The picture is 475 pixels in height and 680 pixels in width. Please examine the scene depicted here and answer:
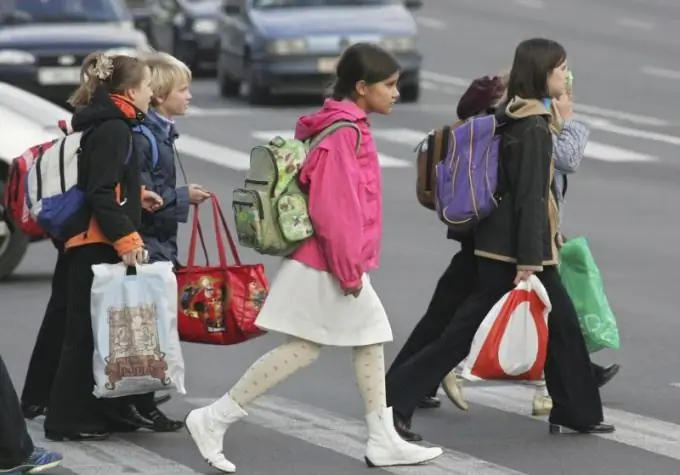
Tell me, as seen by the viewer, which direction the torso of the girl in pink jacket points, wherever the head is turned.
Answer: to the viewer's right

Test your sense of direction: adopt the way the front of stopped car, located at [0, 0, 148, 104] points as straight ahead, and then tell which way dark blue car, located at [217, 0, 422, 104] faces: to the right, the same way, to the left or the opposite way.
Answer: the same way

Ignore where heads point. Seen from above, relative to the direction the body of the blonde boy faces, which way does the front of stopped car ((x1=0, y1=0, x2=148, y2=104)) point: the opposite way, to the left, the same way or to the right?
to the right

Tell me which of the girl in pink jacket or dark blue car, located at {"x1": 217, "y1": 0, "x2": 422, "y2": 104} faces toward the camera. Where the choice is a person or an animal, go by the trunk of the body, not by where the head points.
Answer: the dark blue car

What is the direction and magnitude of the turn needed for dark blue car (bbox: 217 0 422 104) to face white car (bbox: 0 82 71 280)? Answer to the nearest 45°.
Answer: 0° — it already faces it

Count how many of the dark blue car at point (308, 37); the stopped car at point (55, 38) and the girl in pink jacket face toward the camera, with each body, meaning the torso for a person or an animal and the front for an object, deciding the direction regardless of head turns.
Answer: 2

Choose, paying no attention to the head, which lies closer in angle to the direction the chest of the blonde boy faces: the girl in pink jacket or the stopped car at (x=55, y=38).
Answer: the girl in pink jacket

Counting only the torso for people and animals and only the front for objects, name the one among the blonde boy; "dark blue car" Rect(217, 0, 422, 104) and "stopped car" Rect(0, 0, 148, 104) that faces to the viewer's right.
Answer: the blonde boy

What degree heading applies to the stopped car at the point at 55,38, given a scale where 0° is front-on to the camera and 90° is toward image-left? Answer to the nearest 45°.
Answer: approximately 0°

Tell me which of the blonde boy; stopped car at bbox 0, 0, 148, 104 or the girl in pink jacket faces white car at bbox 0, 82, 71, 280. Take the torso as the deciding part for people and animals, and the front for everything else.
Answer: stopped car at bbox 0, 0, 148, 104

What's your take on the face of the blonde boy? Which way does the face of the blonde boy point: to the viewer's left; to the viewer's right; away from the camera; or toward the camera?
to the viewer's right

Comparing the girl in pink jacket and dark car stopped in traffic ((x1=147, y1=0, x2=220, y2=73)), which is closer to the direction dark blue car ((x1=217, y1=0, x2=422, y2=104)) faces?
the girl in pink jacket

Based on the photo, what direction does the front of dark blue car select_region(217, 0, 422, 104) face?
toward the camera

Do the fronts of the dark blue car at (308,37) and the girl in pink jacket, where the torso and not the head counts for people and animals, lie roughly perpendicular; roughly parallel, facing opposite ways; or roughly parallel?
roughly perpendicular
